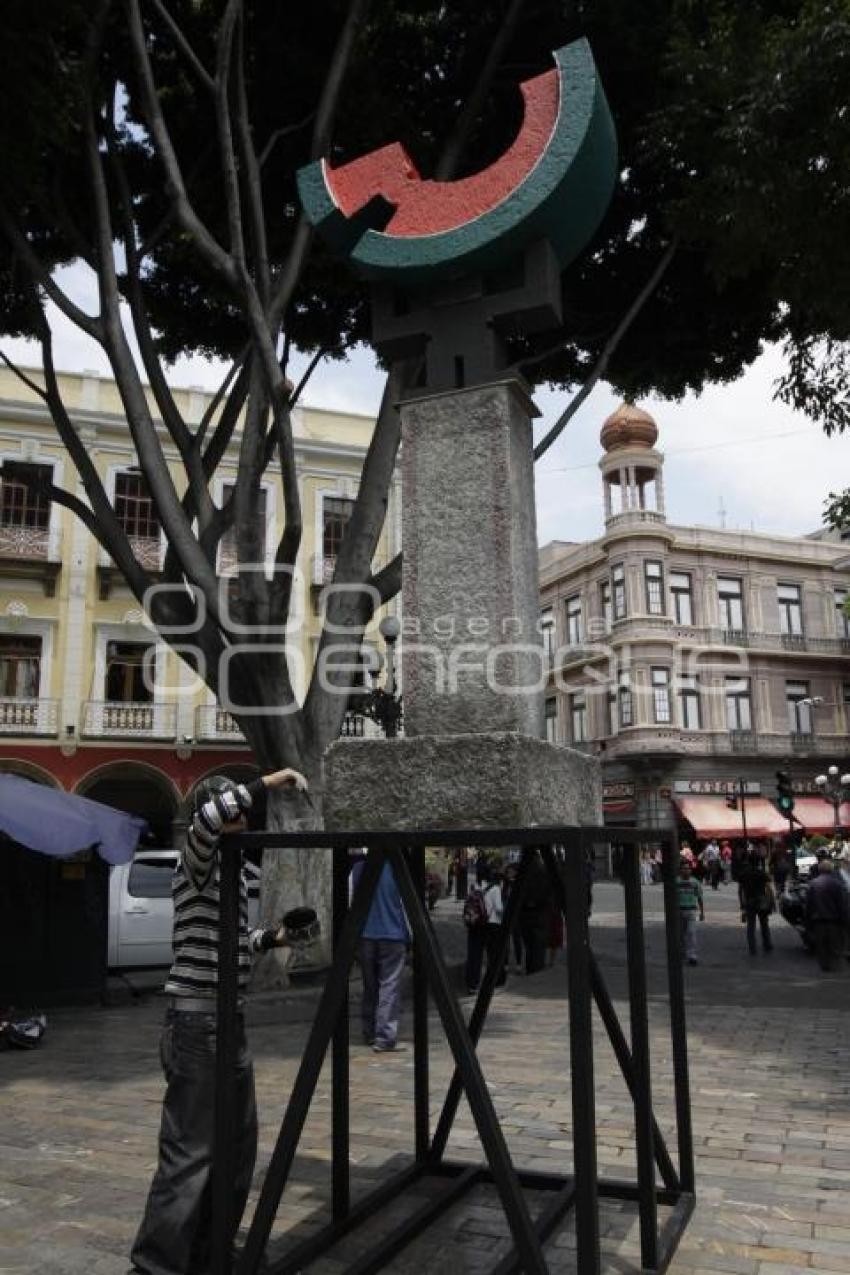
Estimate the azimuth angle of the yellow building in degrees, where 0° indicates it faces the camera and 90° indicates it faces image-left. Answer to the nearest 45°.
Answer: approximately 0°

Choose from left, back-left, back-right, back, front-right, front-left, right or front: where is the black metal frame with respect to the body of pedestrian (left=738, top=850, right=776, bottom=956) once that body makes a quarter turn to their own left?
left

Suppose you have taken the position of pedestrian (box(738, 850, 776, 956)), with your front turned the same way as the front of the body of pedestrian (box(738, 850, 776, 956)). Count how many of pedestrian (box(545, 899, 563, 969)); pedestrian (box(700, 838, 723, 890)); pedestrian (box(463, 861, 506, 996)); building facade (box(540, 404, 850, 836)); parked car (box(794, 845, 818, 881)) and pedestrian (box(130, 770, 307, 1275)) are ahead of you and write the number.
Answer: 3

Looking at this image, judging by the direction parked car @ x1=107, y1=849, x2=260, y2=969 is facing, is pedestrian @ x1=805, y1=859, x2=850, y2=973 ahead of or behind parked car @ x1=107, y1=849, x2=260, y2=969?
ahead

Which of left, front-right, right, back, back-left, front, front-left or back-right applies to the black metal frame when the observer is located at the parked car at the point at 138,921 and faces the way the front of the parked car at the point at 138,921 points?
right

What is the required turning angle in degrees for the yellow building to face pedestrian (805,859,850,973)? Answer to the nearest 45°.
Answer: approximately 45° to its left

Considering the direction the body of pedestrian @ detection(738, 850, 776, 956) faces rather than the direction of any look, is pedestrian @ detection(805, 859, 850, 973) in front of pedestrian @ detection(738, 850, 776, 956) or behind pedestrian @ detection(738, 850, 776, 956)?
behind

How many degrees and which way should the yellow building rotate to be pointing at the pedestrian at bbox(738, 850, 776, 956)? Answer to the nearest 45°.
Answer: approximately 45° to its left
